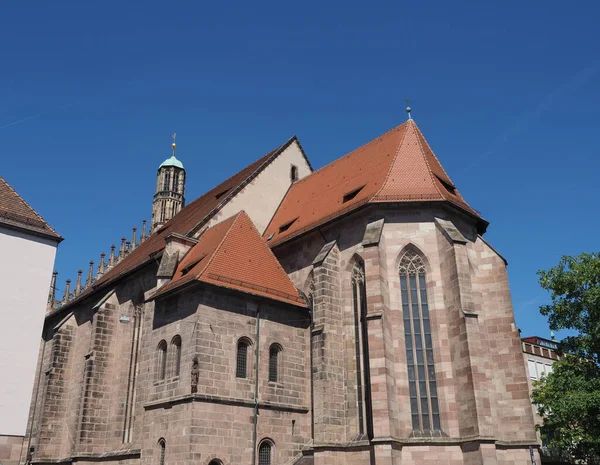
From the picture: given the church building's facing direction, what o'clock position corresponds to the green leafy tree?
The green leafy tree is roughly at 4 o'clock from the church building.

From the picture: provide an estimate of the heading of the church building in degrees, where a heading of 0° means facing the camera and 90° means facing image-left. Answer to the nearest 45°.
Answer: approximately 135°

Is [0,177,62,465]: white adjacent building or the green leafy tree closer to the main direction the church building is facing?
the white adjacent building

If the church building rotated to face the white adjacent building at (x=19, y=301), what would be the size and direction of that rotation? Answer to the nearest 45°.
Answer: approximately 45° to its left
